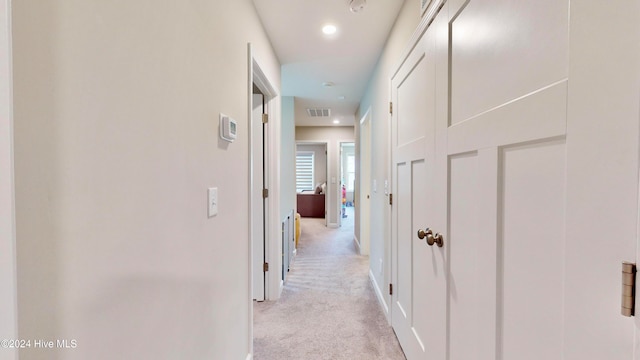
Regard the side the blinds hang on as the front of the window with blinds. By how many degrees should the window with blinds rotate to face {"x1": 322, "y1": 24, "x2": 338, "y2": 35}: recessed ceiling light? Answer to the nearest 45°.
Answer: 0° — it already faces it

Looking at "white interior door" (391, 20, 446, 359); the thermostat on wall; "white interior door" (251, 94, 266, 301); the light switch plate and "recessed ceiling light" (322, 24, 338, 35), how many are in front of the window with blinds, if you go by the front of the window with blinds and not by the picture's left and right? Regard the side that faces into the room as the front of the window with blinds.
5

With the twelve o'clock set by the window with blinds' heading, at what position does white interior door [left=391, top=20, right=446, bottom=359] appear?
The white interior door is roughly at 12 o'clock from the window with blinds.

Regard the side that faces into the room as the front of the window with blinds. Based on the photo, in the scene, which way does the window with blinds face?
toward the camera

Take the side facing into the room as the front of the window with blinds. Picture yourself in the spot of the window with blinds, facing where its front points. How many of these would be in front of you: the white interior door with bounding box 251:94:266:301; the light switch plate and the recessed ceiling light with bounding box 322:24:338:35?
3

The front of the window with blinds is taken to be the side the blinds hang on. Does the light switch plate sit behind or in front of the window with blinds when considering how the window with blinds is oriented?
in front

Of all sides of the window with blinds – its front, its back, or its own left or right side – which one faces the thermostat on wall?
front

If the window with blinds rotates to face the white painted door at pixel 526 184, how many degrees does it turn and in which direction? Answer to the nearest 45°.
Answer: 0° — it already faces it

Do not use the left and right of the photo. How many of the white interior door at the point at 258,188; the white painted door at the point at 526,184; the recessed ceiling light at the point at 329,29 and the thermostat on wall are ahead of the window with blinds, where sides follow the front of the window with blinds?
4

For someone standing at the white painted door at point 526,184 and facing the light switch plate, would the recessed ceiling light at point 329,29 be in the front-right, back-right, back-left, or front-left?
front-right

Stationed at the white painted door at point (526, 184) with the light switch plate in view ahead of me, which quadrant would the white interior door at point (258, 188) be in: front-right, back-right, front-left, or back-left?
front-right

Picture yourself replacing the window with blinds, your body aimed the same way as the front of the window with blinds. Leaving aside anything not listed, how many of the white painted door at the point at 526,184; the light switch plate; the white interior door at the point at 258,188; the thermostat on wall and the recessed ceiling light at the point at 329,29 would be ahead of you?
5
